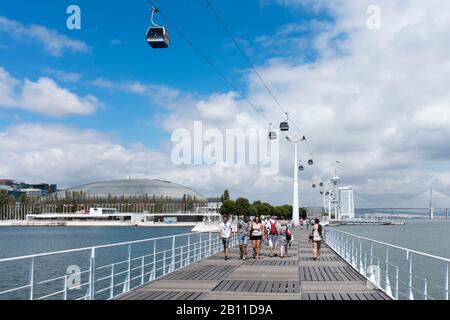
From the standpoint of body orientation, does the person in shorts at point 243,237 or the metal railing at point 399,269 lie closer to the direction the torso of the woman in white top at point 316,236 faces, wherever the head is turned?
the person in shorts

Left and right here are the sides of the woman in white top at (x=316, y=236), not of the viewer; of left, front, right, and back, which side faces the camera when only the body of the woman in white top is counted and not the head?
back

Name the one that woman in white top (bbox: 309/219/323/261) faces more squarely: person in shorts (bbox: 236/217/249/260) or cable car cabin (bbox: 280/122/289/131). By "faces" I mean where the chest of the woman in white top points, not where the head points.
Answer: the cable car cabin

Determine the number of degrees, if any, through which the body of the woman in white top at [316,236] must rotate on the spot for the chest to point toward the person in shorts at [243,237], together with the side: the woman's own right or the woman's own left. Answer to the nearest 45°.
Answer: approximately 90° to the woman's own left
